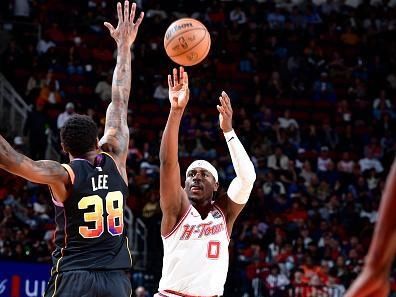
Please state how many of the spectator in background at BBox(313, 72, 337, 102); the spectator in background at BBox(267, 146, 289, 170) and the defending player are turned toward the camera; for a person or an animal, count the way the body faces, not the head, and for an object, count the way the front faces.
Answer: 2

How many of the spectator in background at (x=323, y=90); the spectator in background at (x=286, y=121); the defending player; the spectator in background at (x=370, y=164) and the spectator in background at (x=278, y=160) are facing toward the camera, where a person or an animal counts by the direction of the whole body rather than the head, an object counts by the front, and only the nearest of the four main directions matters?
4

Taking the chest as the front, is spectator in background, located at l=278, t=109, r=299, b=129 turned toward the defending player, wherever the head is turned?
yes

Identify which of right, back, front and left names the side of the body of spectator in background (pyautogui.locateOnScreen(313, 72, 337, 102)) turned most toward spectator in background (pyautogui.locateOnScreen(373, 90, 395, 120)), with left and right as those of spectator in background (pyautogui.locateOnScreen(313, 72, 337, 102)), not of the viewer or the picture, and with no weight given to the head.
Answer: left

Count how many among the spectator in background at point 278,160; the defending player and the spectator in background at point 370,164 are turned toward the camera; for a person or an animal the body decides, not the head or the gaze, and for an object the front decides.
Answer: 2

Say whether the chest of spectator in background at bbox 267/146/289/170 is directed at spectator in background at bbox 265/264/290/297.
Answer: yes

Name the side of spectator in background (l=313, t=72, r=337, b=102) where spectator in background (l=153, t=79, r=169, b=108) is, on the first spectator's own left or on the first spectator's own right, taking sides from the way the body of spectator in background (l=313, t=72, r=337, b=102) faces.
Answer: on the first spectator's own right
